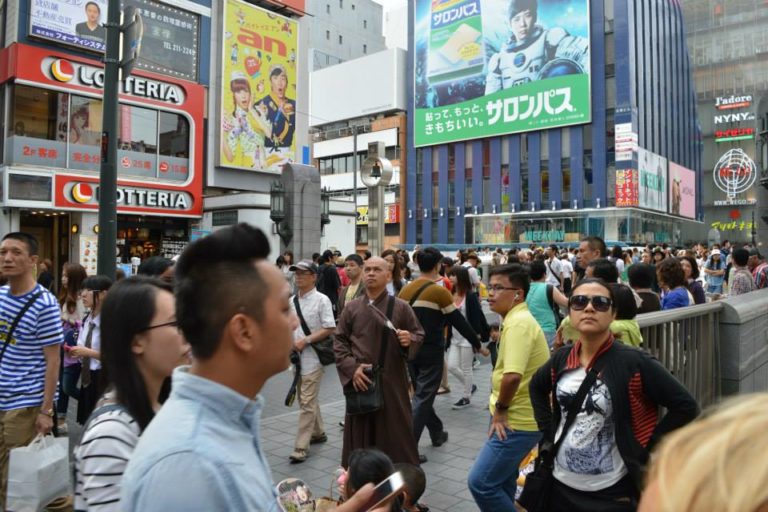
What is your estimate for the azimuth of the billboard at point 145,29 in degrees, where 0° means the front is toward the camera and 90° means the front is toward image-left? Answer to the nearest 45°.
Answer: approximately 315°

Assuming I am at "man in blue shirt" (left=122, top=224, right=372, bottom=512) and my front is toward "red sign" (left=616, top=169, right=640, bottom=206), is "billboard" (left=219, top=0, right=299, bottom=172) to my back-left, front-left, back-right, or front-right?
front-left

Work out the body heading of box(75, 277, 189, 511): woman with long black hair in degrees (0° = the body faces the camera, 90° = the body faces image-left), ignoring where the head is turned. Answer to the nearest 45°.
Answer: approximately 270°

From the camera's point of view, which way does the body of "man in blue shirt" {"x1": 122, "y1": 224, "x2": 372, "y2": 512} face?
to the viewer's right

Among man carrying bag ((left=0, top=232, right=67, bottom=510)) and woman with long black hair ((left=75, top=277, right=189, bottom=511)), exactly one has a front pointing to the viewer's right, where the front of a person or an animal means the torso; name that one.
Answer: the woman with long black hair

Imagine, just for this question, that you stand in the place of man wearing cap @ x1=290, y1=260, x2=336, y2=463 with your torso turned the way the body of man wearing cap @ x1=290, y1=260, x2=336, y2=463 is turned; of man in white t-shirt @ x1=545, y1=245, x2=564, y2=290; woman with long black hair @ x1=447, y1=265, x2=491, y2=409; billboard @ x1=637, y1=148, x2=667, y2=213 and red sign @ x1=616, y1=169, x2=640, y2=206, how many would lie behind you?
4

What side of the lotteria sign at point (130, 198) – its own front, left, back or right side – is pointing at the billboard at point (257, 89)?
left

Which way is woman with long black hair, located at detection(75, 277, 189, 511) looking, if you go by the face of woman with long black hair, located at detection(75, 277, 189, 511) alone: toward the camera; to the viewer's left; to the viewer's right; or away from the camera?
to the viewer's right

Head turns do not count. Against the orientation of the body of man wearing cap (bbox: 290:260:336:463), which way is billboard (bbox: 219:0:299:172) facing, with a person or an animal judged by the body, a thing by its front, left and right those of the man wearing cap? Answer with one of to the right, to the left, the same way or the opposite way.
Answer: to the left

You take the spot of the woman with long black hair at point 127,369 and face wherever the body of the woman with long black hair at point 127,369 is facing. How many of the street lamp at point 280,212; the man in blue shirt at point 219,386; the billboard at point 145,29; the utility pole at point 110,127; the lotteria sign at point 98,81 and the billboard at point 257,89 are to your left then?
5

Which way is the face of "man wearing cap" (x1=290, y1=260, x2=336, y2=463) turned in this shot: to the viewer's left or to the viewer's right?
to the viewer's left

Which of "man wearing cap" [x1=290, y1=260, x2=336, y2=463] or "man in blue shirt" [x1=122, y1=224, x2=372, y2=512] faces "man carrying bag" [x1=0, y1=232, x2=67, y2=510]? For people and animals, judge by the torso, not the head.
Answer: the man wearing cap

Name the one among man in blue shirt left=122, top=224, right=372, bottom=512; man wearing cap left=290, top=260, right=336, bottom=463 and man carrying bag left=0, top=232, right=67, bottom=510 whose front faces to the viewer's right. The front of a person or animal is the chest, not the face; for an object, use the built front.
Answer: the man in blue shirt

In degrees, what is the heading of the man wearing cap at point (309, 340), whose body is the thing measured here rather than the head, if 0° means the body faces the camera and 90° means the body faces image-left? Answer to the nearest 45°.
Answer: approximately 45°
